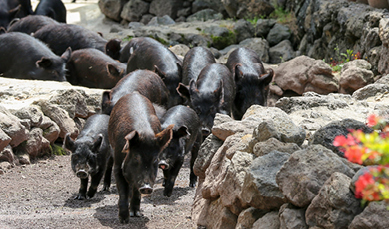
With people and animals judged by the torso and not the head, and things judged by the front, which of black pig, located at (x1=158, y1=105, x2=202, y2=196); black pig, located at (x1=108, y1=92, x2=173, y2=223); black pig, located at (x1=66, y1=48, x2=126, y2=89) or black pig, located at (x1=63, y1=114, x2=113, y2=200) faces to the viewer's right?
black pig, located at (x1=66, y1=48, x2=126, y2=89)

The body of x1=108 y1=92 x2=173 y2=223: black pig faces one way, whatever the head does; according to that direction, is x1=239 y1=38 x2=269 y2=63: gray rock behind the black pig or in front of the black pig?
behind

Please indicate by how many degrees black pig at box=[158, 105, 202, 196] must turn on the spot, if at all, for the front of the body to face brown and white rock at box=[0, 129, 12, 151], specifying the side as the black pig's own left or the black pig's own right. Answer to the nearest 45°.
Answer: approximately 45° to the black pig's own right
